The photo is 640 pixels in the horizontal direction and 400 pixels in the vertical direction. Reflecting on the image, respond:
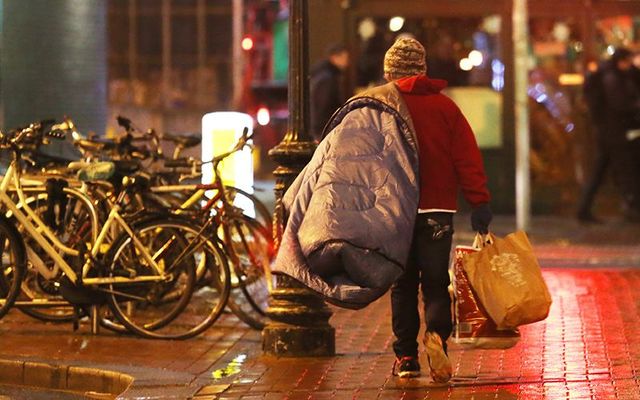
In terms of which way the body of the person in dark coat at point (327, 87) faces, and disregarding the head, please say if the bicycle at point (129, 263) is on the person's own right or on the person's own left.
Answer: on the person's own right

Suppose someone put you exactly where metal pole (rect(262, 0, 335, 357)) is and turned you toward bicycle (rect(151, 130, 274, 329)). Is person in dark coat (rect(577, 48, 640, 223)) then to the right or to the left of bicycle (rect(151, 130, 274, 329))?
right
